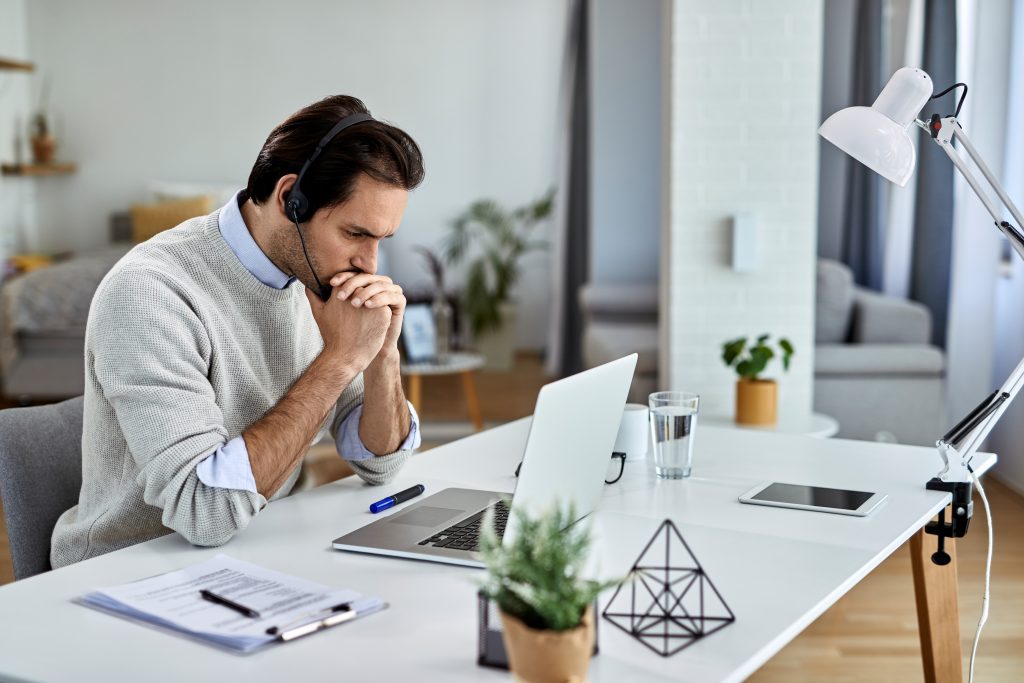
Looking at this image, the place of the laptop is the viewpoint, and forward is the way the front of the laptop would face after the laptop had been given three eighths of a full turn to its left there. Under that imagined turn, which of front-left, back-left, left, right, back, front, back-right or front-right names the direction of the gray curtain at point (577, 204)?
back

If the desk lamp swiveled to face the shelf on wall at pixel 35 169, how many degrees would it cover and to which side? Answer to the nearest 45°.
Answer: approximately 45° to its right

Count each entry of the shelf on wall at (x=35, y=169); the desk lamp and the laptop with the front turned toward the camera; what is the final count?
1

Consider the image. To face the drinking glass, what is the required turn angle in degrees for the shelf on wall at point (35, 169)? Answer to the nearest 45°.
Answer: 0° — it already faces it

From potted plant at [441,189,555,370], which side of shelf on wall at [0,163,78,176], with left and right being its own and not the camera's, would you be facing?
left

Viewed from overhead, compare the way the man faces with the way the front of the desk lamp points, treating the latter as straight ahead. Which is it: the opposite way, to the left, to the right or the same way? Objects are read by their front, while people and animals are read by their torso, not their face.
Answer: the opposite way

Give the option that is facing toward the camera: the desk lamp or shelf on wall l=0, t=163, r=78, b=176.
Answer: the shelf on wall

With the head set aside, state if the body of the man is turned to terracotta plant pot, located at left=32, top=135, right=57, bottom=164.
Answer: no

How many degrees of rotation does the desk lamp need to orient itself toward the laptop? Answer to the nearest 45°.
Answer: approximately 45° to its left

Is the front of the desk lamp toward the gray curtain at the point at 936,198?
no

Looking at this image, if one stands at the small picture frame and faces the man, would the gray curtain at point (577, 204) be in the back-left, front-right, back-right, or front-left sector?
back-left

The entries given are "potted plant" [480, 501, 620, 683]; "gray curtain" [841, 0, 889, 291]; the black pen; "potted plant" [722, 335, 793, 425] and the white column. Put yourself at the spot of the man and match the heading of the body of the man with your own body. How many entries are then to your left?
3

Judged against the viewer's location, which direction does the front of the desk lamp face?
facing to the left of the viewer

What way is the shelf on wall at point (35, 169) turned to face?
toward the camera

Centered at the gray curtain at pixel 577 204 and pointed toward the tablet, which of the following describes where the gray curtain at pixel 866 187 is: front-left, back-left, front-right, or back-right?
front-left

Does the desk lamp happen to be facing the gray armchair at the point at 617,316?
no

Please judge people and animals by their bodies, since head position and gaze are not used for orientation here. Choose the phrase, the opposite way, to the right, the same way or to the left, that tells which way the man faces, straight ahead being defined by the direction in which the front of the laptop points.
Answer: the opposite way
